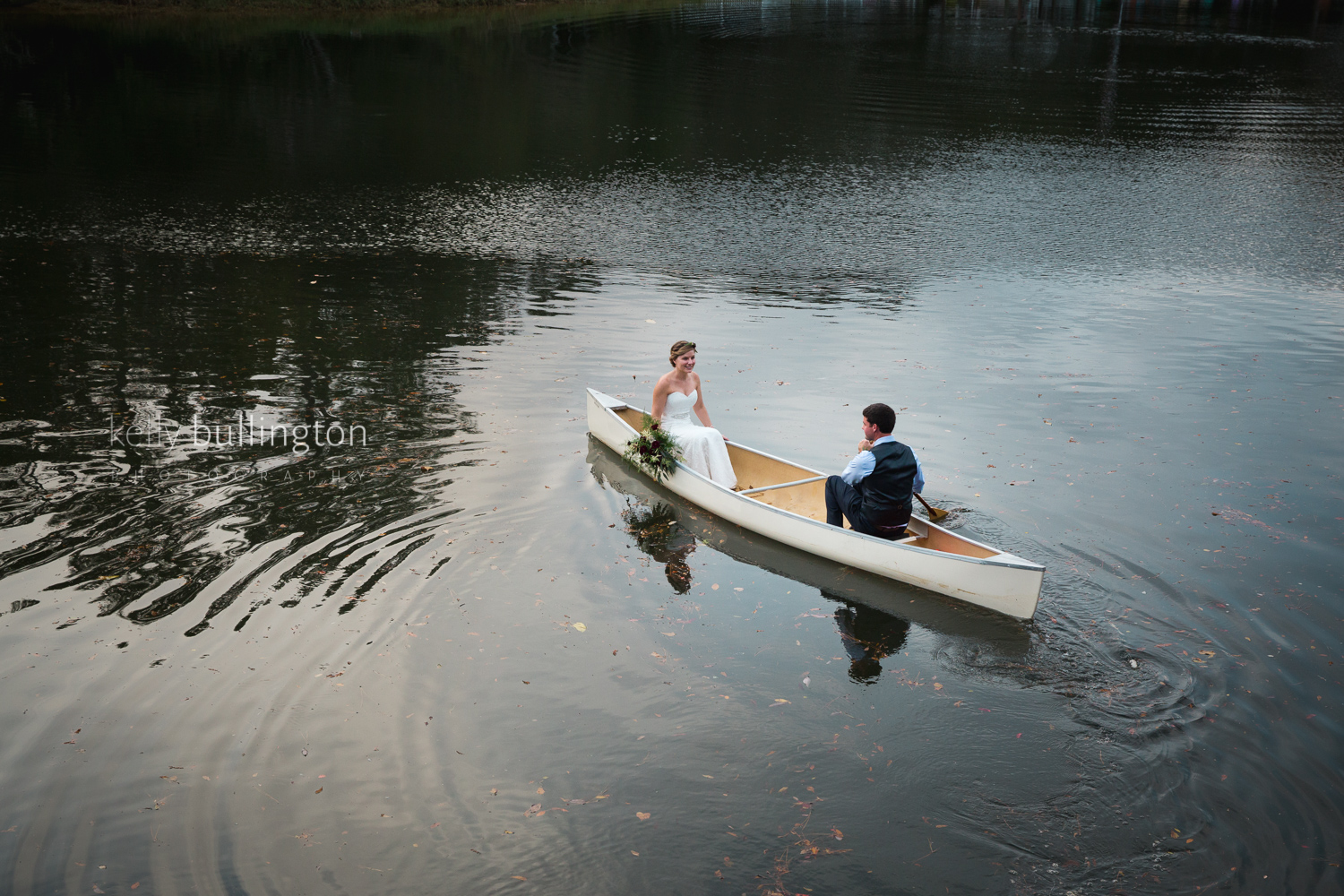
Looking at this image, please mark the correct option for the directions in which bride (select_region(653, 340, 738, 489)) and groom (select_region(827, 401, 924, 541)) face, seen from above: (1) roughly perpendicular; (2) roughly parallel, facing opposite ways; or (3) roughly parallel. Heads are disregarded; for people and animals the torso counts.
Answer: roughly parallel, facing opposite ways

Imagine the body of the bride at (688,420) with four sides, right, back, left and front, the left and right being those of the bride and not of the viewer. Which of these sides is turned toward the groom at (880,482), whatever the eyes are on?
front

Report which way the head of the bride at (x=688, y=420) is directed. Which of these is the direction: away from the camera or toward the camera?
toward the camera

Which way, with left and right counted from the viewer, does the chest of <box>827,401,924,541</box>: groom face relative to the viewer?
facing away from the viewer and to the left of the viewer

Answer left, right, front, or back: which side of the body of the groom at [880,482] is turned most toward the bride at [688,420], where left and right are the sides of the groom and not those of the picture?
front
